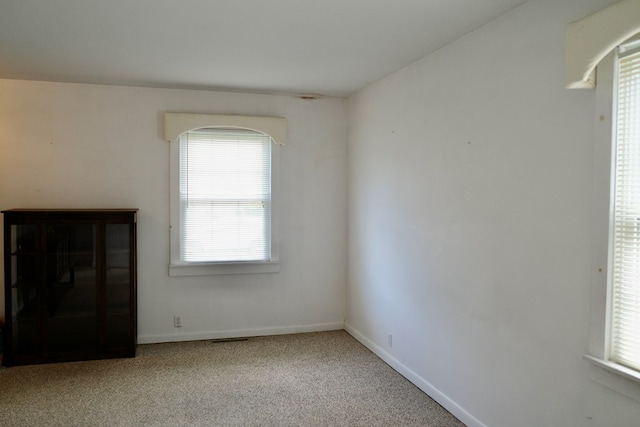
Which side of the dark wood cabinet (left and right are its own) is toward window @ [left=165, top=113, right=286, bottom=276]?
left

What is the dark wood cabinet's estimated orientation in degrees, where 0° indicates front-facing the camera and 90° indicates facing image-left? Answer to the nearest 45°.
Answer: approximately 0°

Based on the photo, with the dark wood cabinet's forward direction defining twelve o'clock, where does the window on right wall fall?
The window on right wall is roughly at 11 o'clock from the dark wood cabinet.

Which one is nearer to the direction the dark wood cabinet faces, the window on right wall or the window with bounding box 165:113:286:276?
the window on right wall
